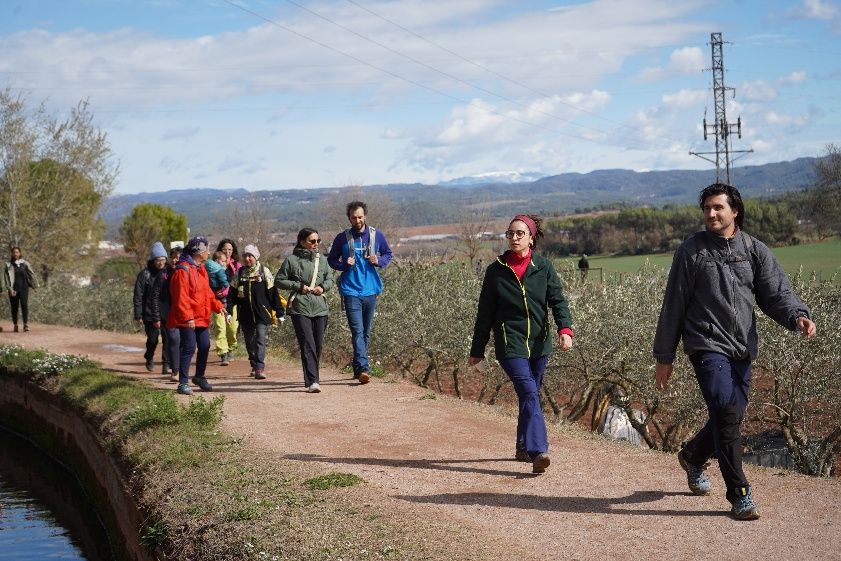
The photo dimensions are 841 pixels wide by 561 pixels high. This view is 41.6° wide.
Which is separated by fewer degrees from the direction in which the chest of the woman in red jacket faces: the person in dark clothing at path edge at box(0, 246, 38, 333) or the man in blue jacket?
the man in blue jacket

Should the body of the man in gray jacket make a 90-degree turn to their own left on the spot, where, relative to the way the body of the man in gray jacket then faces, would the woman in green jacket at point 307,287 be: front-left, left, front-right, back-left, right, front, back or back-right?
left

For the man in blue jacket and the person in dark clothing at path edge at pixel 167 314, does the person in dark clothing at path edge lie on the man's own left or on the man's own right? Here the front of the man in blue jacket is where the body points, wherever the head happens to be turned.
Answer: on the man's own right

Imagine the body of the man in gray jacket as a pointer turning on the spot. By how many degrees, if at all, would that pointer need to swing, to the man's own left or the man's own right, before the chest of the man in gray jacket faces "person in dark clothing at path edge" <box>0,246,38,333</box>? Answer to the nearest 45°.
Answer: approximately 180°

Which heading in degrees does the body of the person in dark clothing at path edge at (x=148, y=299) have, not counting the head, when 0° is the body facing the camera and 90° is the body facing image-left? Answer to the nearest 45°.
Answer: approximately 315°

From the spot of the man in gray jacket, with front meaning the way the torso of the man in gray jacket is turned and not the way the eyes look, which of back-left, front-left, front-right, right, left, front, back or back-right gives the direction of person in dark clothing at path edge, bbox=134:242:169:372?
back

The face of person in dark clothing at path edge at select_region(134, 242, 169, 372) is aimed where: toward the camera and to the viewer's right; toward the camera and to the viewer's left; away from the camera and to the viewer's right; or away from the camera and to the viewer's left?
toward the camera and to the viewer's right
